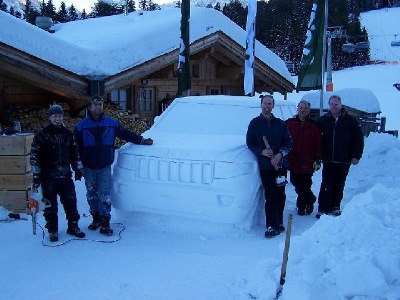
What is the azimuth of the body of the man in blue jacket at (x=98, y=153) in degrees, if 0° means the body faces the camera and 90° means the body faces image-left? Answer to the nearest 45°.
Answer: approximately 0°

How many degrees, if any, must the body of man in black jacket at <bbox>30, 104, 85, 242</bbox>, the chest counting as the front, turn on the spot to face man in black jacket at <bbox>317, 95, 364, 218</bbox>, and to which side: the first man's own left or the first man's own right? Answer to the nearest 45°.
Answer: approximately 90° to the first man's own left

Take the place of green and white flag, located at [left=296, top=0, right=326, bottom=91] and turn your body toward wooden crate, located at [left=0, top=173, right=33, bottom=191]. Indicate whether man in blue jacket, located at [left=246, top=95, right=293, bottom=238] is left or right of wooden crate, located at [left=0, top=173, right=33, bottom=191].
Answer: left

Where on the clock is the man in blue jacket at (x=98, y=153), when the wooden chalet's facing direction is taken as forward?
The man in blue jacket is roughly at 12 o'clock from the wooden chalet.

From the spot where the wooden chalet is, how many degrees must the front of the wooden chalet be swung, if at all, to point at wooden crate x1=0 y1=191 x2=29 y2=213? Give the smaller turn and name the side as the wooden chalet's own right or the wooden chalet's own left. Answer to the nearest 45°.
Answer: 0° — it already faces it

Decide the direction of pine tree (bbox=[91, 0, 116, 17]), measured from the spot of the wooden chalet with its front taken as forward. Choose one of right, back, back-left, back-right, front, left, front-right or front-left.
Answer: back

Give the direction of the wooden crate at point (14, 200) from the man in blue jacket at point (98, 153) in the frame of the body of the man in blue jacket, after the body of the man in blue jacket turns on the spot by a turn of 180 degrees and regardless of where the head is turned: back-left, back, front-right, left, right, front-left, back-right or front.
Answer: front-left

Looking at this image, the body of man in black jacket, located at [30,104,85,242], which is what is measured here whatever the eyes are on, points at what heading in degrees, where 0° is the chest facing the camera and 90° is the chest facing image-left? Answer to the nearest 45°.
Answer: approximately 0°

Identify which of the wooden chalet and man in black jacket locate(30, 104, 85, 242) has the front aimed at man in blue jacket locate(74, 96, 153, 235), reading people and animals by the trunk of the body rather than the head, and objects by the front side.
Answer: the wooden chalet
